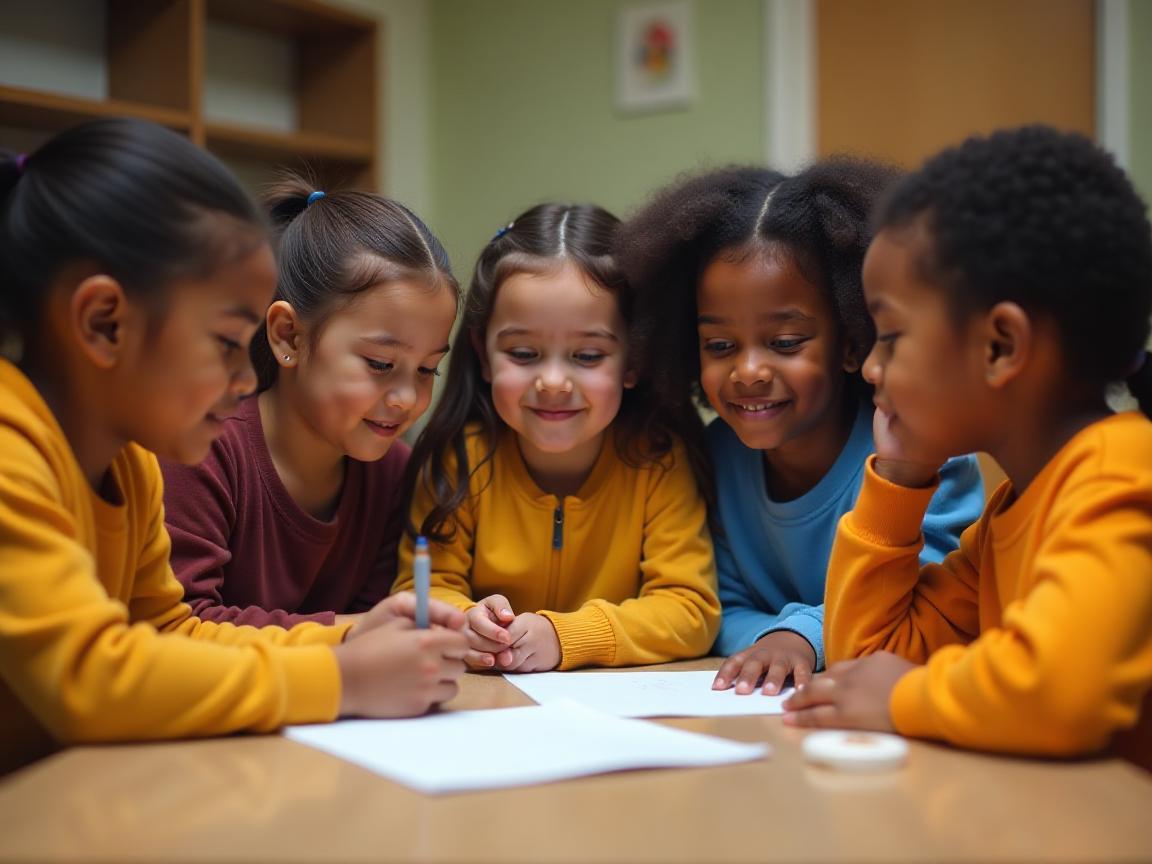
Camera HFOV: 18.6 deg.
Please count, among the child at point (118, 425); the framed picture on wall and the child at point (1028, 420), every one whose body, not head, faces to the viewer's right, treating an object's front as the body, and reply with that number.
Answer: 1

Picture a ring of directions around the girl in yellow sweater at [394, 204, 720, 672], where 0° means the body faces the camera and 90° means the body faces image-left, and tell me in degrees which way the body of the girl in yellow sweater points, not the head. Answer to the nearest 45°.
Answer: approximately 0°

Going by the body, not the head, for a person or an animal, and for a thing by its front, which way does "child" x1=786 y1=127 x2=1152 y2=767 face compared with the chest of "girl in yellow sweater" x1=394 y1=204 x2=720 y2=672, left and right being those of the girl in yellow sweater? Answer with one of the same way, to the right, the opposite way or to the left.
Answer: to the right

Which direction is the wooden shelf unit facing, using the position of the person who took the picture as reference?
facing the viewer and to the right of the viewer

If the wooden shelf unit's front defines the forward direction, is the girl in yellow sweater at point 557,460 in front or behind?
in front

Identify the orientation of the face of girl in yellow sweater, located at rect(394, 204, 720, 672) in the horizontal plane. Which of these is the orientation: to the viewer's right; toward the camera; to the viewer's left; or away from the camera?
toward the camera

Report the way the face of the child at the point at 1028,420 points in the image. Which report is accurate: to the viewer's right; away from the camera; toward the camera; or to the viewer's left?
to the viewer's left

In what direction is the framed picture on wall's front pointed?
toward the camera

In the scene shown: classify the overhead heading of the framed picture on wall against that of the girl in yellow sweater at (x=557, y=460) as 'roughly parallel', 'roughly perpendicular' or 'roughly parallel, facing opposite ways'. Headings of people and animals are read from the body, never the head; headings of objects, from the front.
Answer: roughly parallel

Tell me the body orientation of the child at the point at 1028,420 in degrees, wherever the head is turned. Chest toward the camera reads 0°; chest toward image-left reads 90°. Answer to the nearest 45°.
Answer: approximately 90°

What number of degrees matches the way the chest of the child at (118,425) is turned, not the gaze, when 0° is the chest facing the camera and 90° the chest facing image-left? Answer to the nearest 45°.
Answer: approximately 270°

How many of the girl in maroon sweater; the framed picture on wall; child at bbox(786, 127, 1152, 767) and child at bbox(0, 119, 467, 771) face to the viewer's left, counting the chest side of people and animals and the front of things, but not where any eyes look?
1

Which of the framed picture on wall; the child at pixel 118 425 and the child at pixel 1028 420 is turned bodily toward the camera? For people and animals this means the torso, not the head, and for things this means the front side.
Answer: the framed picture on wall

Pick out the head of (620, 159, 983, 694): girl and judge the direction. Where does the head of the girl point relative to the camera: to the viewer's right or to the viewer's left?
to the viewer's left

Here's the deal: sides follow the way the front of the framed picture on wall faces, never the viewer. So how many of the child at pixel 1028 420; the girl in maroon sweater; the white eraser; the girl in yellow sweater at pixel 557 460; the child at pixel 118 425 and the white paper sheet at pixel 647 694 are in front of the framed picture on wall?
6
